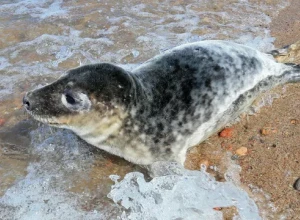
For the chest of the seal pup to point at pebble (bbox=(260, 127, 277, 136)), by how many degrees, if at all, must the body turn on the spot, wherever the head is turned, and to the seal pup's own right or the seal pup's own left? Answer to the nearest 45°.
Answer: approximately 180°

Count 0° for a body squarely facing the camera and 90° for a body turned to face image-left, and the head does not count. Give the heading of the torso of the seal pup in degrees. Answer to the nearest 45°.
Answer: approximately 90°

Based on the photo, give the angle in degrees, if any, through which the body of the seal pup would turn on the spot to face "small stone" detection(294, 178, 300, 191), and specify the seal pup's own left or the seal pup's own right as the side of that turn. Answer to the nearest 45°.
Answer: approximately 180°
